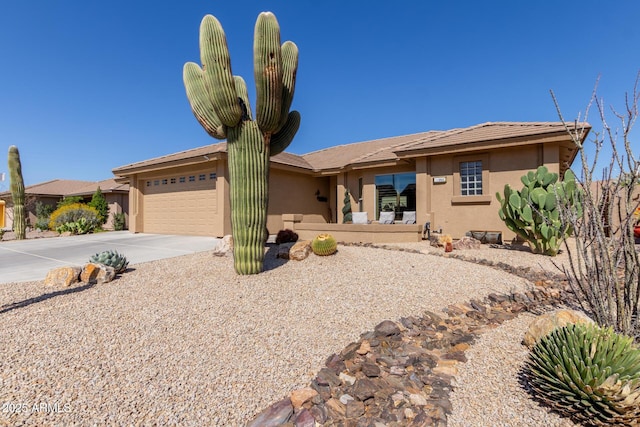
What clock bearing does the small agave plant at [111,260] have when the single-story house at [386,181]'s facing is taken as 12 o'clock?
The small agave plant is roughly at 12 o'clock from the single-story house.

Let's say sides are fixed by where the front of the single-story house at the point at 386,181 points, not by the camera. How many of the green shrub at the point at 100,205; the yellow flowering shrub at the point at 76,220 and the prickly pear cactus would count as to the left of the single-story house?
1

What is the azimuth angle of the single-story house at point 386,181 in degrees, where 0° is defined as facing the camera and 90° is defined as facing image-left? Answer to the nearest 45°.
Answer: approximately 45°

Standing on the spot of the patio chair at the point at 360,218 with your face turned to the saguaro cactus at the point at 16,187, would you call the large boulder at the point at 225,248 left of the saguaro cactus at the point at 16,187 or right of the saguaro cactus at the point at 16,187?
left

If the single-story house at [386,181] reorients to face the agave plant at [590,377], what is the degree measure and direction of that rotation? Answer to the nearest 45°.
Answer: approximately 45° to its left
